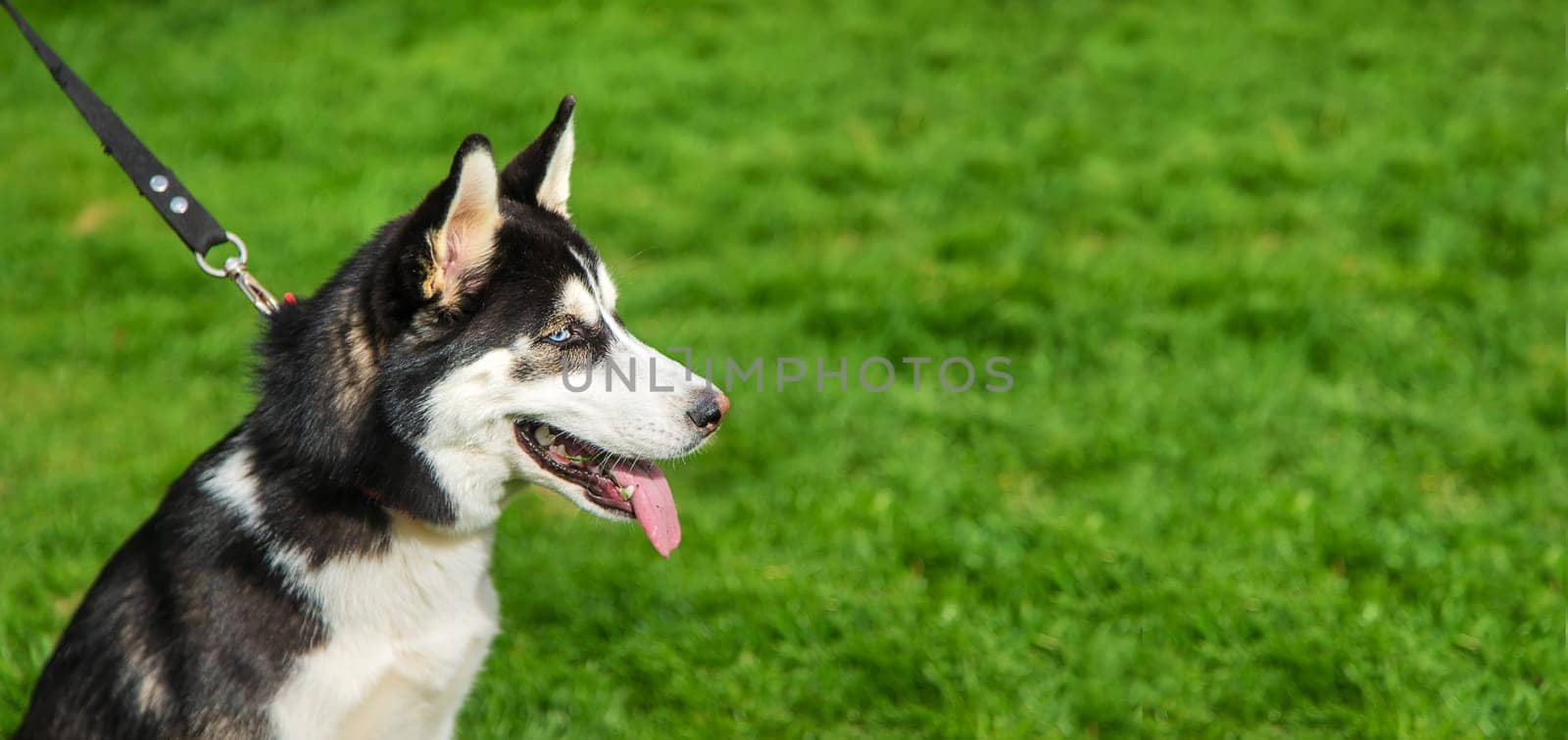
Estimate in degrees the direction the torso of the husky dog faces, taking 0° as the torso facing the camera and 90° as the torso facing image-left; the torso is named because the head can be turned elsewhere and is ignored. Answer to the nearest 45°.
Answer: approximately 270°

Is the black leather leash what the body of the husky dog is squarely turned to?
no
